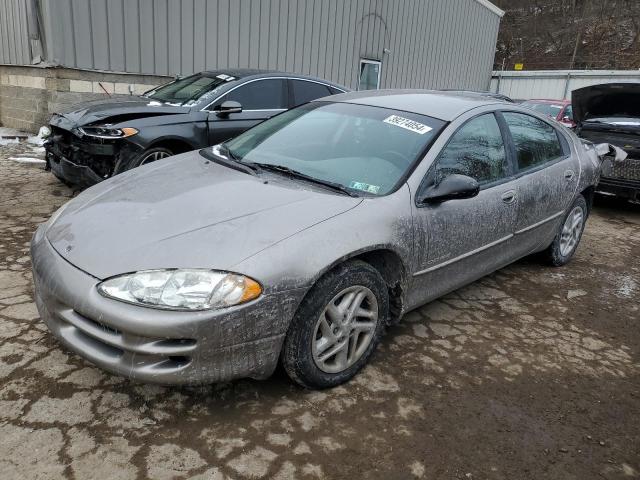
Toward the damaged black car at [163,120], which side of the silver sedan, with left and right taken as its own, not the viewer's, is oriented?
right

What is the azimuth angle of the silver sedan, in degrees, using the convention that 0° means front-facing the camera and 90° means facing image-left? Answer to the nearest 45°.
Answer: approximately 45°

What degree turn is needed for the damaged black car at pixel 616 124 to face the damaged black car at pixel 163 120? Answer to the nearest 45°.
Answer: approximately 45° to its right

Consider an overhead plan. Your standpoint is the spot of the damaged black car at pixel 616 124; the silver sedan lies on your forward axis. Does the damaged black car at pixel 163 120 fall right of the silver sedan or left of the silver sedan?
right

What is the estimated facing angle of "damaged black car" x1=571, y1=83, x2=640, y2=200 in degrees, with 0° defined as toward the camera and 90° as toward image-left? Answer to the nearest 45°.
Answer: approximately 0°

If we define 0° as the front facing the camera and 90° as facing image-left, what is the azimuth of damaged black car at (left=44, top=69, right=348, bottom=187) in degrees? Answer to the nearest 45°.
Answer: approximately 45°

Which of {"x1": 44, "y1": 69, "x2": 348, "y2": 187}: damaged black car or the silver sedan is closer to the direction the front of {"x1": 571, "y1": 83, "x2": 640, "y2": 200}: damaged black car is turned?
the silver sedan

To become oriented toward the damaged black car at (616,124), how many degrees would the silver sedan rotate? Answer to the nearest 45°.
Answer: approximately 180°

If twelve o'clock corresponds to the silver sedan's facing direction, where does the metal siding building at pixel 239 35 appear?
The metal siding building is roughly at 4 o'clock from the silver sedan.
